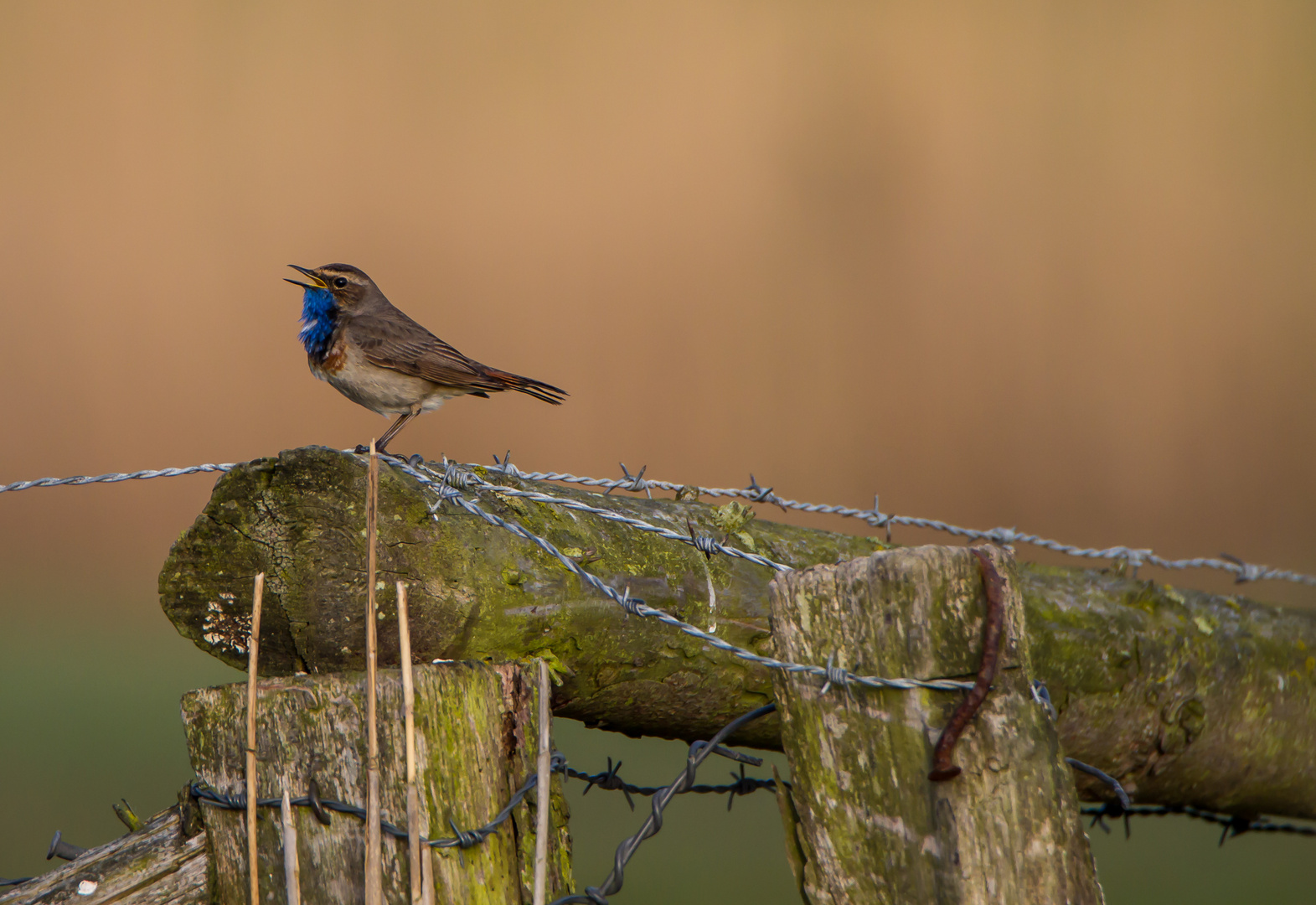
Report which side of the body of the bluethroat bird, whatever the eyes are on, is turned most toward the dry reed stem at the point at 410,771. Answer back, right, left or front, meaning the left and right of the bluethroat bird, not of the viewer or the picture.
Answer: left

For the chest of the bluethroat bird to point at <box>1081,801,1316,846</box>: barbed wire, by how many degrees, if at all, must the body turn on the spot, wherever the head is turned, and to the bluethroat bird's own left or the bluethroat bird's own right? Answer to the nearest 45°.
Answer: approximately 135° to the bluethroat bird's own left

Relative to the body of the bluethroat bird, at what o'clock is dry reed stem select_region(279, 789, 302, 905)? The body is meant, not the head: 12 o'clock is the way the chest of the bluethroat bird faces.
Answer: The dry reed stem is roughly at 9 o'clock from the bluethroat bird.

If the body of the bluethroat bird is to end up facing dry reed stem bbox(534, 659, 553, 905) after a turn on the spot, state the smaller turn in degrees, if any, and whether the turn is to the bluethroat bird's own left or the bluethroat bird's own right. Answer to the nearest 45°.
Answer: approximately 90° to the bluethroat bird's own left

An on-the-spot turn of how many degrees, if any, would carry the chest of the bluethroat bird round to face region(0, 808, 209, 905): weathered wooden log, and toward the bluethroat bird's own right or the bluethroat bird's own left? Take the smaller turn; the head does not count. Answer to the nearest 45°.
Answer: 0° — it already faces it

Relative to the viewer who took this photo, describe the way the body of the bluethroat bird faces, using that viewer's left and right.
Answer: facing to the left of the viewer

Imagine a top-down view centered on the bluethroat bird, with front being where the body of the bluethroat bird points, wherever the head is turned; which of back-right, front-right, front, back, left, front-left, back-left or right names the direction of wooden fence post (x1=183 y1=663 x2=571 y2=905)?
left

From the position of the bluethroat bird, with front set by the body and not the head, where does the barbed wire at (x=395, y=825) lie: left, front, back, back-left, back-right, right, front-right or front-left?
left
